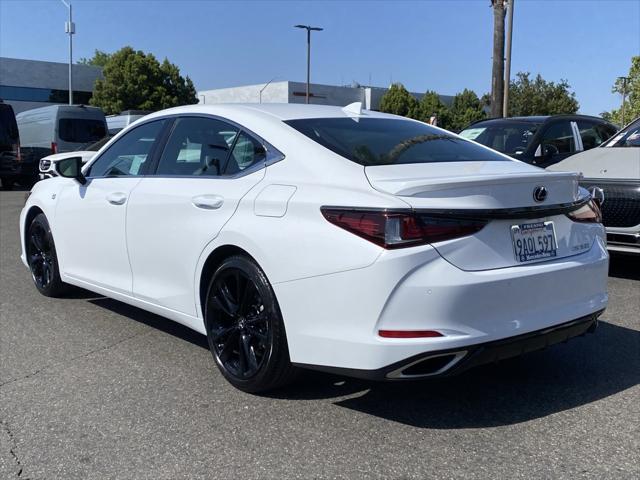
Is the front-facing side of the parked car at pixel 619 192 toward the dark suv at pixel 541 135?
no

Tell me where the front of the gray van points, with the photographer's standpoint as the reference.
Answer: facing away from the viewer and to the left of the viewer

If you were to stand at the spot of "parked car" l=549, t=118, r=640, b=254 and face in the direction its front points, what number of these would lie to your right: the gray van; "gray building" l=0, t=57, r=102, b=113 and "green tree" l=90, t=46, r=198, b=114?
3

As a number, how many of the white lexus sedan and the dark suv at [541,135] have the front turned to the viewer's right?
0

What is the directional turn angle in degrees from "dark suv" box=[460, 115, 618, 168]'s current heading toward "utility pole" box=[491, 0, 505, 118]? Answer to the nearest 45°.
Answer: approximately 135° to its right

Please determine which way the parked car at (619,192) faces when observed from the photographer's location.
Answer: facing the viewer and to the left of the viewer

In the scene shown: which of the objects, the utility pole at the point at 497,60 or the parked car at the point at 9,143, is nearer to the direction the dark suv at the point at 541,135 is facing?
the parked car

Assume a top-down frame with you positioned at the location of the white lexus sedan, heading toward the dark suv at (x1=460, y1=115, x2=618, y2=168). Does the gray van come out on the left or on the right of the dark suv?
left

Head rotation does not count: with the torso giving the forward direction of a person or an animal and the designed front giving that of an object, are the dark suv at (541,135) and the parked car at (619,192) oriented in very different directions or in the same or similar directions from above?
same or similar directions

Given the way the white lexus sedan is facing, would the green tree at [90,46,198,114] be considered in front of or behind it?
in front

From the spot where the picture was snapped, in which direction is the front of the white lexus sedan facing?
facing away from the viewer and to the left of the viewer

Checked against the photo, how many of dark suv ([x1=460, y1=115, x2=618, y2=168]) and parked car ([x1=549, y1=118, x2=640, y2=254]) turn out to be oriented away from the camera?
0

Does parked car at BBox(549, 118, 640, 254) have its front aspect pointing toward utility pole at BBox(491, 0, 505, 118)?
no

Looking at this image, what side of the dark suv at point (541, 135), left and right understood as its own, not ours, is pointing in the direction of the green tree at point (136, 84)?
right

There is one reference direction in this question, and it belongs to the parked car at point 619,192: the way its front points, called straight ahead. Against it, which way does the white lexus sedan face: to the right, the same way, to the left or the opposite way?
to the right

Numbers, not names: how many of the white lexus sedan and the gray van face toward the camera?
0

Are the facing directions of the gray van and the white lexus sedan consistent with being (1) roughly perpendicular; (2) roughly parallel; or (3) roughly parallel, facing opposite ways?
roughly parallel
